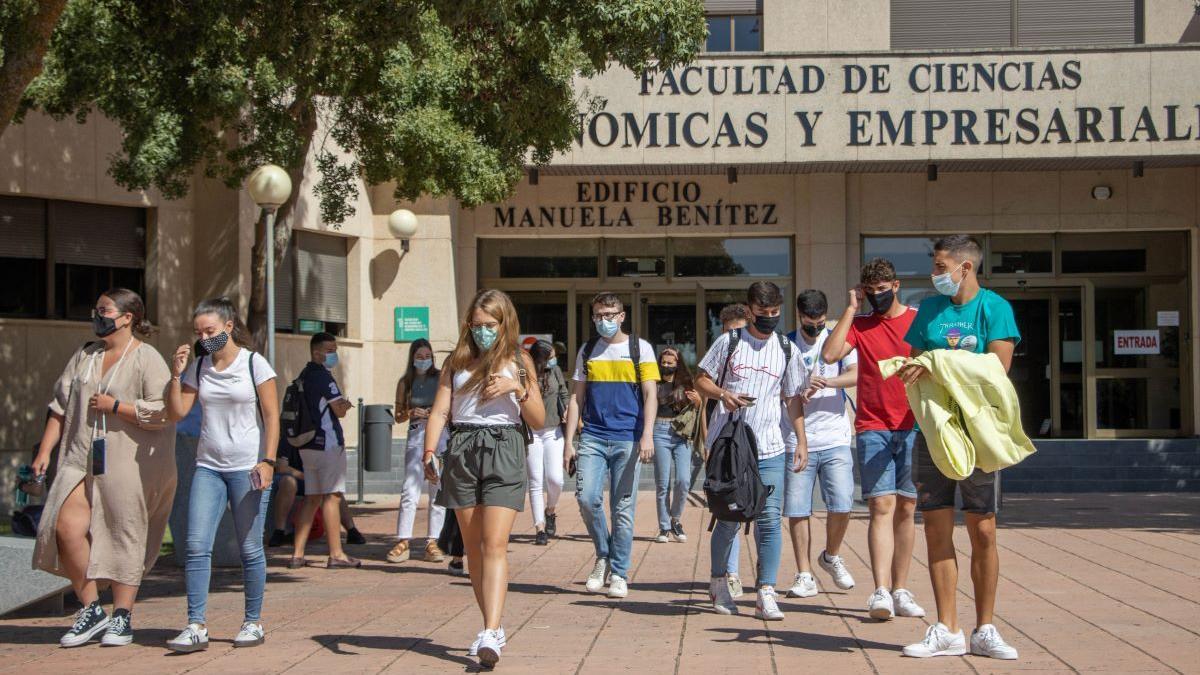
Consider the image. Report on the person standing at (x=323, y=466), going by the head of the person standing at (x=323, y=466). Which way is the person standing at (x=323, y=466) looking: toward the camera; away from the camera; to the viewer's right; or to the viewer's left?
to the viewer's right

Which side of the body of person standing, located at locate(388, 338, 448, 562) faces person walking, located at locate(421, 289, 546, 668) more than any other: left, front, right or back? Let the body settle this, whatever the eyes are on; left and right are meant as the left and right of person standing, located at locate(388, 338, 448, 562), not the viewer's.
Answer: front

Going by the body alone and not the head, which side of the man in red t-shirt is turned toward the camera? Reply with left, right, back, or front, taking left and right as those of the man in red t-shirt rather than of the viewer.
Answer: front

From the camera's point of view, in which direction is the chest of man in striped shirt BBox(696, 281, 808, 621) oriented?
toward the camera

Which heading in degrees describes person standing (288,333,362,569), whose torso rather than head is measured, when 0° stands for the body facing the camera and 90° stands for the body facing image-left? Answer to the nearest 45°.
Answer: approximately 270°

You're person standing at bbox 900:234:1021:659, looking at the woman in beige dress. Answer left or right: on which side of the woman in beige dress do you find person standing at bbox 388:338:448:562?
right

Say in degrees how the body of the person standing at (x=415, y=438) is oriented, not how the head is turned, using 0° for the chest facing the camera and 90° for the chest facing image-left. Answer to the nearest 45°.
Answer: approximately 0°

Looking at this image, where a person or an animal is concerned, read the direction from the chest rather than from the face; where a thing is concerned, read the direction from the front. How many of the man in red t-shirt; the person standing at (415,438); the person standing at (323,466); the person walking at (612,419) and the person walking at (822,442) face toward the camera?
4

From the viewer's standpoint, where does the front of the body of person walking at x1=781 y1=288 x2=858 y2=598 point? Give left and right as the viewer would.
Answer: facing the viewer

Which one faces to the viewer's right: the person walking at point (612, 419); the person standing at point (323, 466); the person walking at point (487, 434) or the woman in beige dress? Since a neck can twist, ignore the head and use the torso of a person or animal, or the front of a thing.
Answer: the person standing at point (323, 466)
